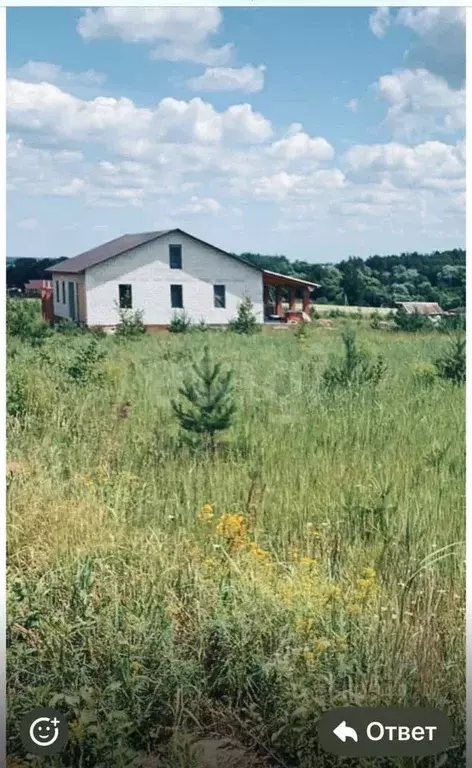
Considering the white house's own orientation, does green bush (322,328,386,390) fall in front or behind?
in front

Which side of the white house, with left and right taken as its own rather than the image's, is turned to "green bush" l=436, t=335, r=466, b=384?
front

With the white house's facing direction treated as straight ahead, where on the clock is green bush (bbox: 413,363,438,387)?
The green bush is roughly at 12 o'clock from the white house.
